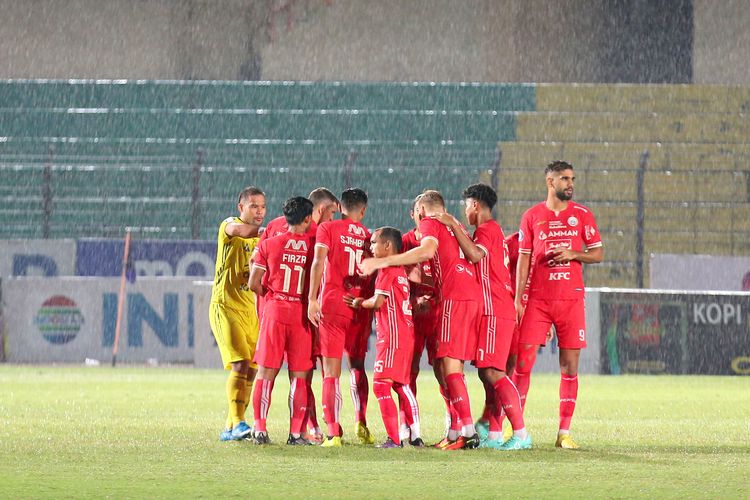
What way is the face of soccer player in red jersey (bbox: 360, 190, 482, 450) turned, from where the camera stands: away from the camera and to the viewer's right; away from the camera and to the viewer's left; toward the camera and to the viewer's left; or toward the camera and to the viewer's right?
away from the camera and to the viewer's left

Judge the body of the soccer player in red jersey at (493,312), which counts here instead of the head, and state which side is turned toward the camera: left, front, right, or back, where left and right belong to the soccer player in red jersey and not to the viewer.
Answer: left

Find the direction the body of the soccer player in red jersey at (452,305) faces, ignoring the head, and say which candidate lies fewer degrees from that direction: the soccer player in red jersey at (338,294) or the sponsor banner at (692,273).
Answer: the soccer player in red jersey

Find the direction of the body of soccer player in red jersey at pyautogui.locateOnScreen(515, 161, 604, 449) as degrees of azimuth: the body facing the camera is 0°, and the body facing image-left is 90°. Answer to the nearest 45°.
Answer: approximately 0°

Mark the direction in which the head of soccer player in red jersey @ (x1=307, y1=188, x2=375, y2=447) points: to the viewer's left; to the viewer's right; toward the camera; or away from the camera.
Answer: away from the camera

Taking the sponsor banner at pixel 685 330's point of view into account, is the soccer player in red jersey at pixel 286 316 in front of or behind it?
in front

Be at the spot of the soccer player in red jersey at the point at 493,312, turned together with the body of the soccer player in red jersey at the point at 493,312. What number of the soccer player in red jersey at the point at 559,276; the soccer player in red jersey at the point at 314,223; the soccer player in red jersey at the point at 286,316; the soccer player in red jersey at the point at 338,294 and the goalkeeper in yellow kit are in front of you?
4

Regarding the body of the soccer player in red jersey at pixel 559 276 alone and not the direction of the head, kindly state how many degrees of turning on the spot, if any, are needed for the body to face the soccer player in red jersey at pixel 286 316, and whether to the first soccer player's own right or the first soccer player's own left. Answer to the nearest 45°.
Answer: approximately 90° to the first soccer player's own right

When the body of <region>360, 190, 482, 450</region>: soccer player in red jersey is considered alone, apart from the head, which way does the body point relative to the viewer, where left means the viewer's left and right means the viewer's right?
facing away from the viewer and to the left of the viewer

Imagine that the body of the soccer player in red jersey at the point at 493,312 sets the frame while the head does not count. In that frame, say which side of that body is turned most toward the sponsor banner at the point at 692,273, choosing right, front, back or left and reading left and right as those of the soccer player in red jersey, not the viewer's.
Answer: right

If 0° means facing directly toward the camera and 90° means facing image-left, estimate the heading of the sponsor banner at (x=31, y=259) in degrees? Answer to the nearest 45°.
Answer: approximately 0°

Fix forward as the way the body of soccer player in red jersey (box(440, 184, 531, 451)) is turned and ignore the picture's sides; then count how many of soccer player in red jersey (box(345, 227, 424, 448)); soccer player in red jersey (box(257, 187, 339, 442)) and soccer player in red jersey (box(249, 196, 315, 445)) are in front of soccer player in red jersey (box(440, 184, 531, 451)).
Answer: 3

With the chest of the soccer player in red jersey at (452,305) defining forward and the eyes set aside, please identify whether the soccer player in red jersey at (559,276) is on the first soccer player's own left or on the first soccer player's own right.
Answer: on the first soccer player's own right
